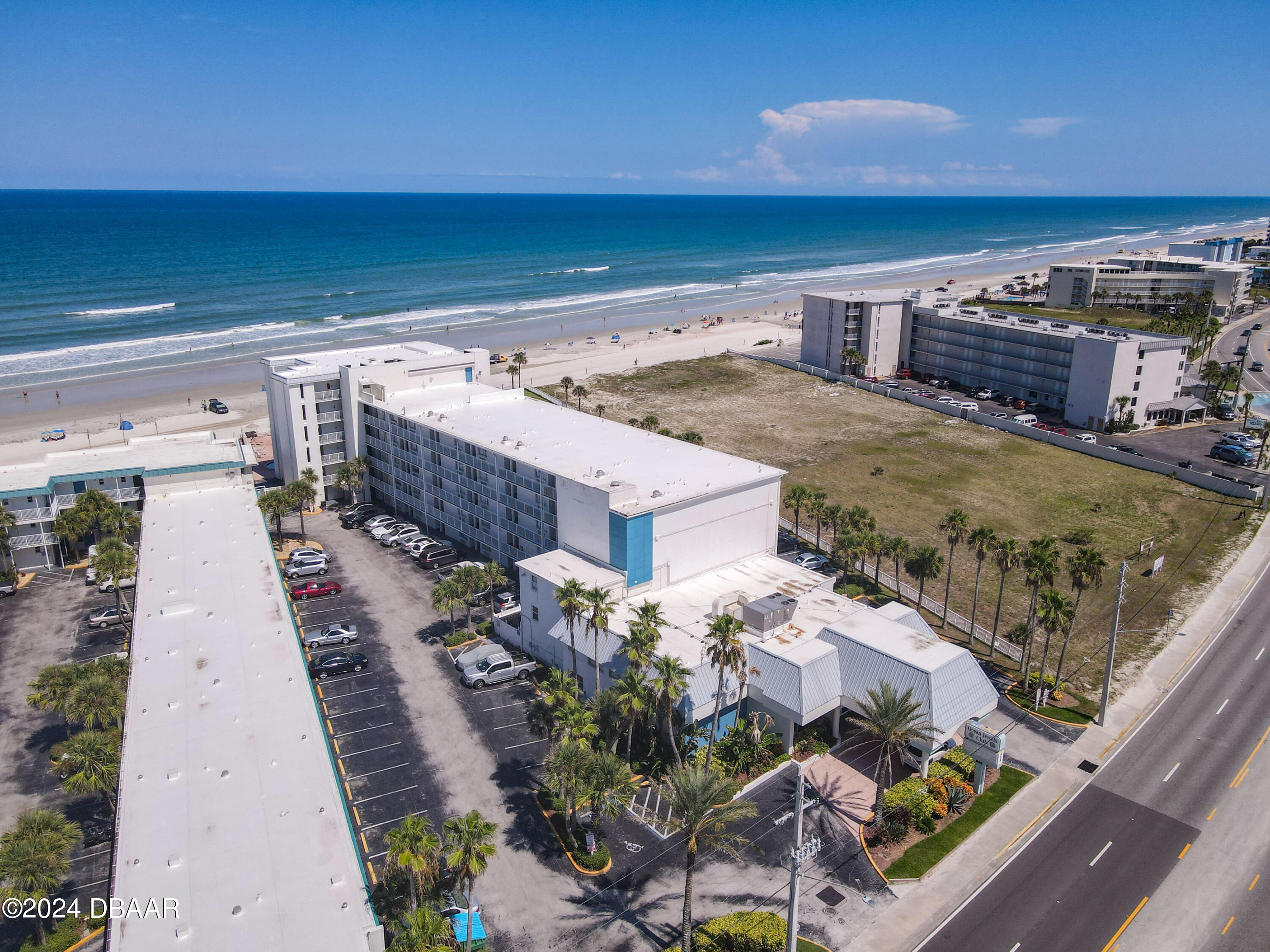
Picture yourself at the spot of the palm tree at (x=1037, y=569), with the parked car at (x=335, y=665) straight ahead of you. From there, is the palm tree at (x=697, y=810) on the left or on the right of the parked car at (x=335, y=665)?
left

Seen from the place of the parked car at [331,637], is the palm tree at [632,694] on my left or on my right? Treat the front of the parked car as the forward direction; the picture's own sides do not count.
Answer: on my left

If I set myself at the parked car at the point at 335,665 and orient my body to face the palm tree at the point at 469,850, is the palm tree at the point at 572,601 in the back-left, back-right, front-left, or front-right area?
front-left

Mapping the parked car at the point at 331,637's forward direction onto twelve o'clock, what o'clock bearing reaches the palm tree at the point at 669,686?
The palm tree is roughly at 8 o'clock from the parked car.

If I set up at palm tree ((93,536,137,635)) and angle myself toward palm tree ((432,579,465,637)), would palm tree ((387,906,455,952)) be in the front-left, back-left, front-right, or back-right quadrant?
front-right

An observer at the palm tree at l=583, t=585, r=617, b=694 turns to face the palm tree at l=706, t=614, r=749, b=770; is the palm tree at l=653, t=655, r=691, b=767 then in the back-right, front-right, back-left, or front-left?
front-right

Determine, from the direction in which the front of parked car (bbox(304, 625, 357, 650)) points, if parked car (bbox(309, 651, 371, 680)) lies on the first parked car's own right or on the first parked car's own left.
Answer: on the first parked car's own left

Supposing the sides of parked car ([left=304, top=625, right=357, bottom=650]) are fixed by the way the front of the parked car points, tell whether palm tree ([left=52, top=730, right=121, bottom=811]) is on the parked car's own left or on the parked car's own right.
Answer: on the parked car's own left

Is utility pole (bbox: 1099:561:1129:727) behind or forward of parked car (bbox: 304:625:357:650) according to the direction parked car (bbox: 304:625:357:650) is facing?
behind

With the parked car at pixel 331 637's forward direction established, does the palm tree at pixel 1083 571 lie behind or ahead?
behind

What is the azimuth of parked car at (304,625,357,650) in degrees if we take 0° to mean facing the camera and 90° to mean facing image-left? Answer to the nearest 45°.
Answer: approximately 90°

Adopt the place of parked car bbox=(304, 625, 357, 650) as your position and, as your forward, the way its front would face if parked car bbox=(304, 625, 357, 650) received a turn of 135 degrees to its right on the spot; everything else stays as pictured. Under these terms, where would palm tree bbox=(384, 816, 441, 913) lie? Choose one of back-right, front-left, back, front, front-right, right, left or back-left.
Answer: back-right

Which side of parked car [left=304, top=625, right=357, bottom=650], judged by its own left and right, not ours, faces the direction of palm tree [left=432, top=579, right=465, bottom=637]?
back

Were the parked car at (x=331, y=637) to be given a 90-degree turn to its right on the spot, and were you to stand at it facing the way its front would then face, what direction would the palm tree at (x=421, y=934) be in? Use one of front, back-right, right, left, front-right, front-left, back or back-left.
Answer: back

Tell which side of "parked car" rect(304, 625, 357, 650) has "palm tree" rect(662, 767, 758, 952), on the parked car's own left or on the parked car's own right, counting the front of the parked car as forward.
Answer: on the parked car's own left

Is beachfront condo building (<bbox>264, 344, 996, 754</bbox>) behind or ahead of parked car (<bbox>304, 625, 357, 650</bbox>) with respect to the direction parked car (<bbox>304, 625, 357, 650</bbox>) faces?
behind

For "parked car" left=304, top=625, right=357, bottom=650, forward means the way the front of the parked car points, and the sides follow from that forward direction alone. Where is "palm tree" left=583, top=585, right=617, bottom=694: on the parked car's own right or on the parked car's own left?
on the parked car's own left
